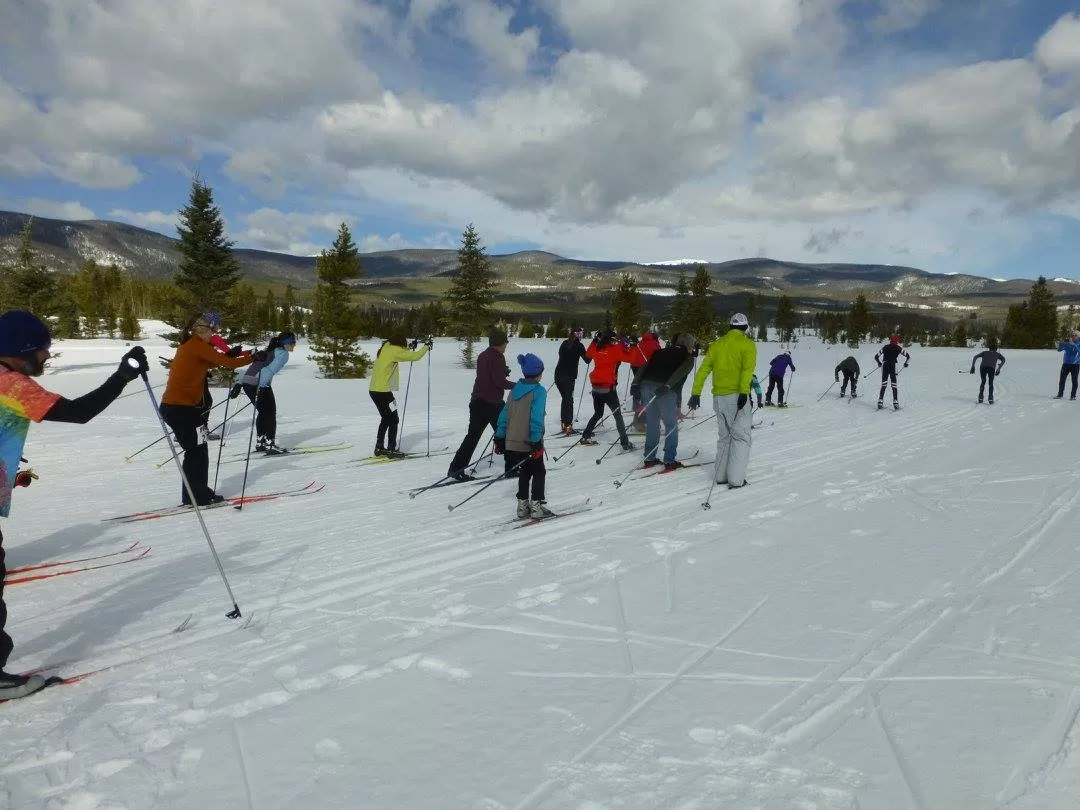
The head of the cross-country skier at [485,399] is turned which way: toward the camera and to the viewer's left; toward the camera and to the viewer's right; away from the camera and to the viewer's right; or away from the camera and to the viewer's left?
away from the camera and to the viewer's right

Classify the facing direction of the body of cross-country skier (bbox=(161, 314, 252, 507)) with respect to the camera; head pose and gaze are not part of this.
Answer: to the viewer's right

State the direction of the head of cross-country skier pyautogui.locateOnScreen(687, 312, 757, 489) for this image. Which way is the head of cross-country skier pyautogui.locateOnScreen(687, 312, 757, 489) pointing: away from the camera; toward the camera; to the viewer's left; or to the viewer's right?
away from the camera

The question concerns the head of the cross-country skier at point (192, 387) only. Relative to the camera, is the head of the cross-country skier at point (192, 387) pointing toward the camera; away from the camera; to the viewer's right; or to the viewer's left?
to the viewer's right

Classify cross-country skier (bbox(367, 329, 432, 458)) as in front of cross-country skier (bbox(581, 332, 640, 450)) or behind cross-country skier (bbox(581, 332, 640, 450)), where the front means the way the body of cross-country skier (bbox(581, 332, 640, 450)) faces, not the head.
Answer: behind

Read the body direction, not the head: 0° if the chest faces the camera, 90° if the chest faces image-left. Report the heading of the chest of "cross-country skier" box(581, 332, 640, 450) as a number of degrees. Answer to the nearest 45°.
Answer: approximately 225°

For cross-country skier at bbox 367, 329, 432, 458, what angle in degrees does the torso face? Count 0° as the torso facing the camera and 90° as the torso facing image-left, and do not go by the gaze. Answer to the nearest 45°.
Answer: approximately 270°

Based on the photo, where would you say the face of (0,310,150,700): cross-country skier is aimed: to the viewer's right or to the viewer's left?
to the viewer's right

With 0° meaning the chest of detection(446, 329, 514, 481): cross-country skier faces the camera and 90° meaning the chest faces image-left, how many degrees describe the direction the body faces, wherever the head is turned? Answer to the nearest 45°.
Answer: approximately 225°

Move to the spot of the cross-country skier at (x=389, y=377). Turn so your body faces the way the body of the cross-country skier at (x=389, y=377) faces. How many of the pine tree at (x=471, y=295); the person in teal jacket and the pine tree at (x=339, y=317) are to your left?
2

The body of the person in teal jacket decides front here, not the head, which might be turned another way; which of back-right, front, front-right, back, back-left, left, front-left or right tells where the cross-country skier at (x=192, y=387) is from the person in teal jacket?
back-left

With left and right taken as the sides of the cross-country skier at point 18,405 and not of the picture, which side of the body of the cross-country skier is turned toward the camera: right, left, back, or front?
right

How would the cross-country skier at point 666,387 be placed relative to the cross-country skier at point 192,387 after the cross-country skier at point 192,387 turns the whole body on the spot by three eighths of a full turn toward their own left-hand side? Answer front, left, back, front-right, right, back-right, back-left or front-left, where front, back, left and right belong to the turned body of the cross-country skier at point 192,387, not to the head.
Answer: back-right
